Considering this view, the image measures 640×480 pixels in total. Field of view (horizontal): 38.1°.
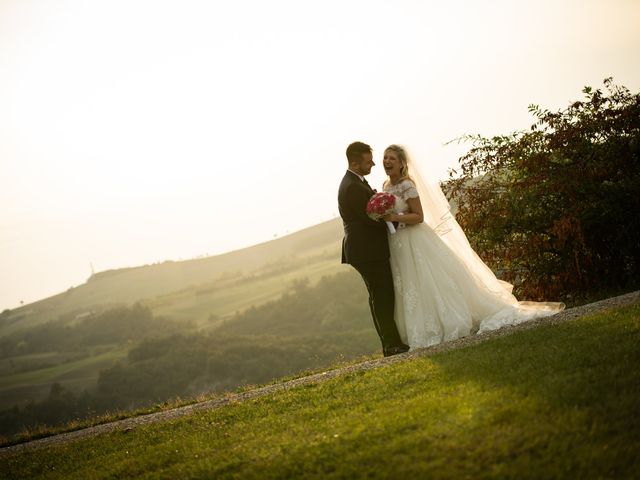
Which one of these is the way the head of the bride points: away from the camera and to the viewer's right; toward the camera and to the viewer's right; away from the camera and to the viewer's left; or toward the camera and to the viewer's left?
toward the camera and to the viewer's left

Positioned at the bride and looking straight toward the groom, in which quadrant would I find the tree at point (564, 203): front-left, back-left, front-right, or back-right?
back-right

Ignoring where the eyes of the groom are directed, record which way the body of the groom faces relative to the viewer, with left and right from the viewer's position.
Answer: facing to the right of the viewer

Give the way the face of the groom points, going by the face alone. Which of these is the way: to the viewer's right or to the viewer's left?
to the viewer's right

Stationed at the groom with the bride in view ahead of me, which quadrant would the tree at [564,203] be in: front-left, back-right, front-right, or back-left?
front-left

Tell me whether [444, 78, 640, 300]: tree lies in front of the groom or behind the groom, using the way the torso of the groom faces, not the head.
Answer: in front
